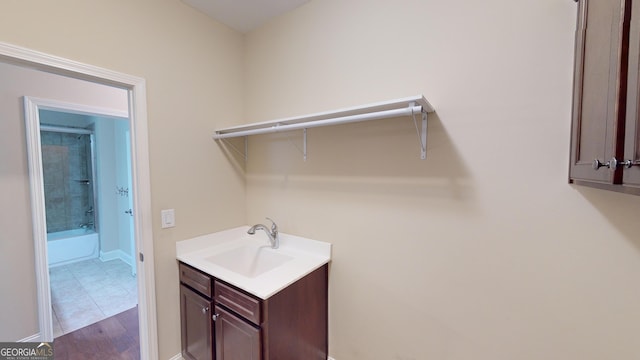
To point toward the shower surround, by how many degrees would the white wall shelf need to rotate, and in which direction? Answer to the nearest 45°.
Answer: approximately 90° to its right

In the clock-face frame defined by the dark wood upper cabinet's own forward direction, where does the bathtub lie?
The bathtub is roughly at 1 o'clock from the dark wood upper cabinet.

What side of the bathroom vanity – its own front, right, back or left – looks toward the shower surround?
right

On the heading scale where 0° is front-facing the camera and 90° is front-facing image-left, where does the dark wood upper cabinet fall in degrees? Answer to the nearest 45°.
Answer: approximately 45°

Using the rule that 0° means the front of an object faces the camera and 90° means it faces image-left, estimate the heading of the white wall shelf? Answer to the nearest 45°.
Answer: approximately 45°

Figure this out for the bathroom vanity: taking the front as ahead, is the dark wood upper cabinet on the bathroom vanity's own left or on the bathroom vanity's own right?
on the bathroom vanity's own left

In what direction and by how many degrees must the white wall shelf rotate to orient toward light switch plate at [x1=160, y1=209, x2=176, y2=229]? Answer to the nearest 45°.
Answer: approximately 45° to its right

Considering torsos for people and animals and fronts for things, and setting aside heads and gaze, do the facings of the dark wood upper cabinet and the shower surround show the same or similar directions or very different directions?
very different directions

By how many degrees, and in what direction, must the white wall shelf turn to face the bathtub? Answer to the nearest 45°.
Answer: approximately 90° to its right

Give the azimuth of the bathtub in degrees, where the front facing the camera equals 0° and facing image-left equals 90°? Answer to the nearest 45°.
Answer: approximately 315°
